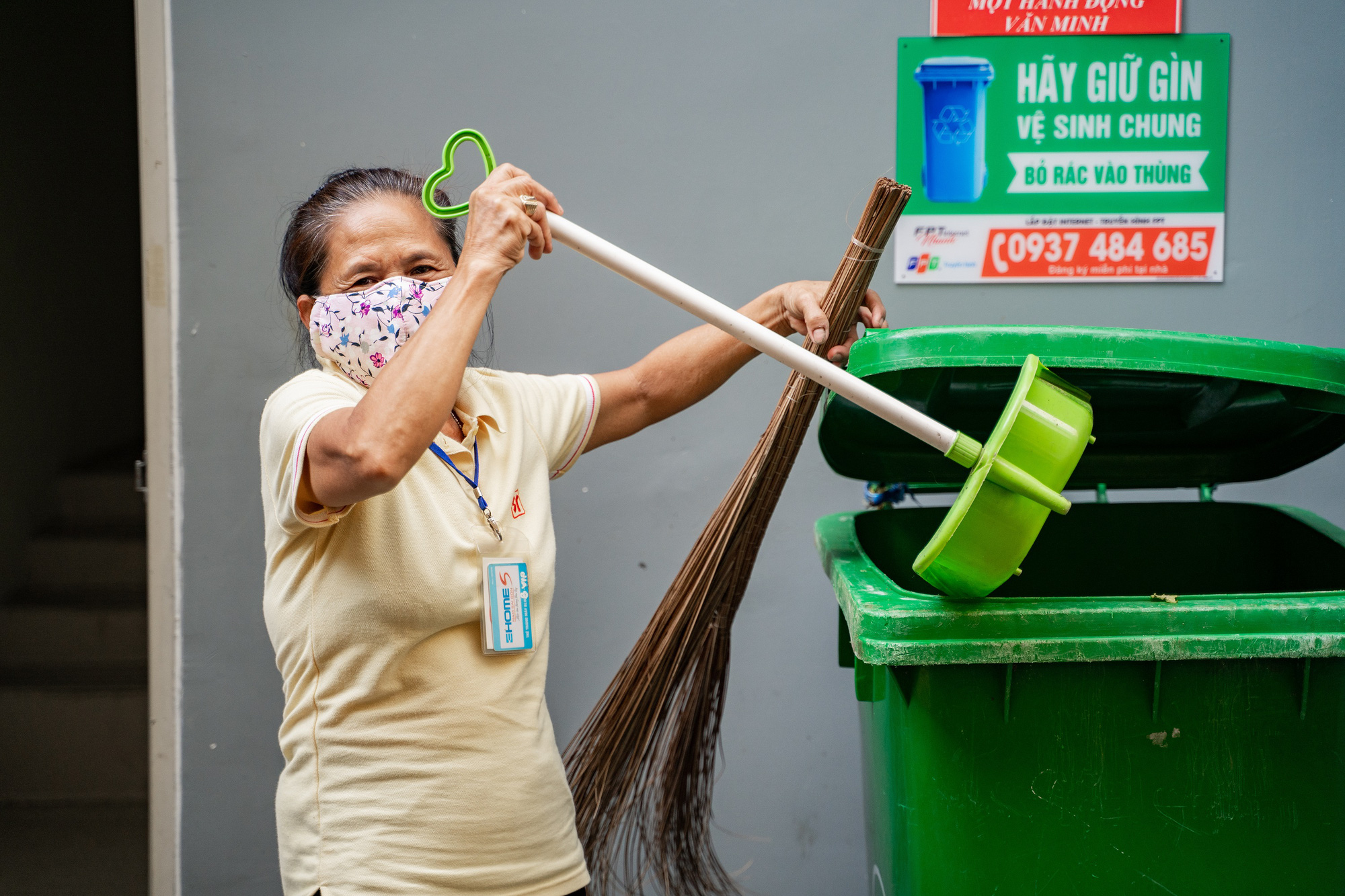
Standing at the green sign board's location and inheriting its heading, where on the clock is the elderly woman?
The elderly woman is roughly at 1 o'clock from the green sign board.

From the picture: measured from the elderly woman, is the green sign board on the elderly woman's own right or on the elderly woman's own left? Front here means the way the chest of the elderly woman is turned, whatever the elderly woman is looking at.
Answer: on the elderly woman's own left

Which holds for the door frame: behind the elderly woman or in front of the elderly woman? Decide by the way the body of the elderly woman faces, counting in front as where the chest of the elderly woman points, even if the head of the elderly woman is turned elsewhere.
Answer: behind

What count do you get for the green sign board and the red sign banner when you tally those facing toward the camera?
2

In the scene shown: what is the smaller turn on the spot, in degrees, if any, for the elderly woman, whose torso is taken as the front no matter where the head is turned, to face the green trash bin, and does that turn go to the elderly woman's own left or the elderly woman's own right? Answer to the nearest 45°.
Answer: approximately 45° to the elderly woman's own left

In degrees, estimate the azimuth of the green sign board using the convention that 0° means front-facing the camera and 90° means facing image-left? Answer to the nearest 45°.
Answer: approximately 0°

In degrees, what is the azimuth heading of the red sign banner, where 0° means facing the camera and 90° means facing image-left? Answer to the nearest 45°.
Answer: approximately 0°

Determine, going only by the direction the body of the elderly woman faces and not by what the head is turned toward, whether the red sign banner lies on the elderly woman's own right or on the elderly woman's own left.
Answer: on the elderly woman's own left

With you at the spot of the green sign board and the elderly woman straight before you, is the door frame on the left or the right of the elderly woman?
right

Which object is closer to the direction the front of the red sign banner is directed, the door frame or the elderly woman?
the elderly woman
